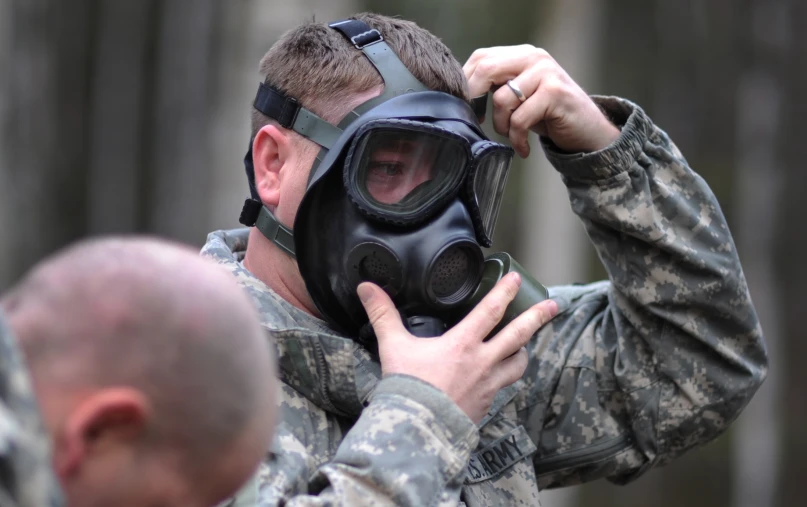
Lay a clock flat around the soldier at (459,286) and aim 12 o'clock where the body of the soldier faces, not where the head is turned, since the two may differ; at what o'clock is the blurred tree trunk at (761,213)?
The blurred tree trunk is roughly at 8 o'clock from the soldier.

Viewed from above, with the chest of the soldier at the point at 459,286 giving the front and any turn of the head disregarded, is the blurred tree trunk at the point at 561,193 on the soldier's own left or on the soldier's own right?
on the soldier's own left

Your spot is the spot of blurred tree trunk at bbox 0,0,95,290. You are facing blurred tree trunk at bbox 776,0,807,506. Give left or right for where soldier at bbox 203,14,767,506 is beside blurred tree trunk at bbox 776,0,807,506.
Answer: right

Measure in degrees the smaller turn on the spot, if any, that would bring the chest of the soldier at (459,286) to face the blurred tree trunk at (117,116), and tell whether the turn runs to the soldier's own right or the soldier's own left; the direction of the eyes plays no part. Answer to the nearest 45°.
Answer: approximately 180°

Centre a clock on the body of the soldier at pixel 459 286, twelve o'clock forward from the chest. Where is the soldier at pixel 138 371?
the soldier at pixel 138 371 is roughly at 2 o'clock from the soldier at pixel 459 286.

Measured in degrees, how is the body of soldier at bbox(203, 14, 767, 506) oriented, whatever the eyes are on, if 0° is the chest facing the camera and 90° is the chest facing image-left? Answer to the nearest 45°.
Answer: approximately 315°

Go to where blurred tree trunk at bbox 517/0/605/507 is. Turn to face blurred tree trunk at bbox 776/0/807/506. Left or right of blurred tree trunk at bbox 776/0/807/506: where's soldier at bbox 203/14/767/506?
right

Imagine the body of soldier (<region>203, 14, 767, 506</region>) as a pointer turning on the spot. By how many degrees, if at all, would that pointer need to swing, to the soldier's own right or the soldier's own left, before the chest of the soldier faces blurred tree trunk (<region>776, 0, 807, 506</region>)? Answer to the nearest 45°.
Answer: approximately 90° to the soldier's own left
